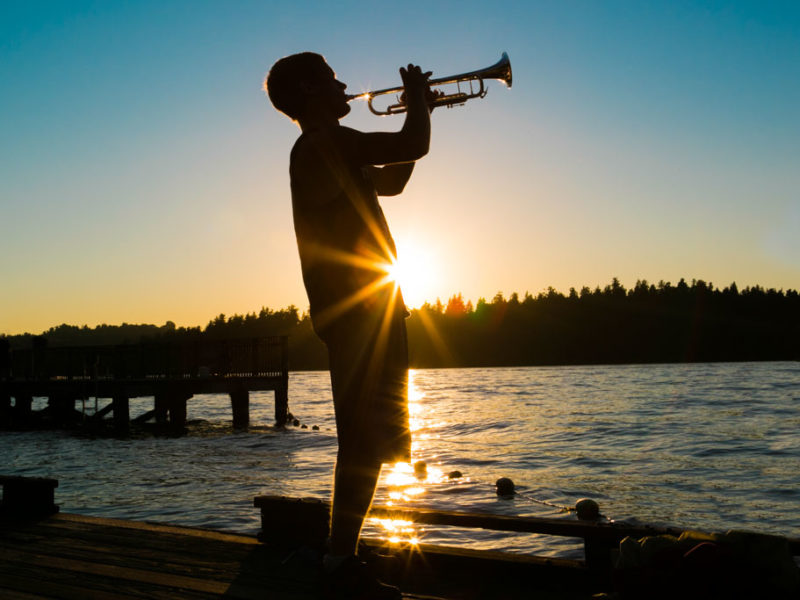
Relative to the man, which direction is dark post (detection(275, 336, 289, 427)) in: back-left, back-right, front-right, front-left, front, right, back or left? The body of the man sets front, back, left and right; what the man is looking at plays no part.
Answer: left

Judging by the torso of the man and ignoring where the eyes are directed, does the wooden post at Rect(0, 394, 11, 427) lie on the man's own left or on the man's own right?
on the man's own left

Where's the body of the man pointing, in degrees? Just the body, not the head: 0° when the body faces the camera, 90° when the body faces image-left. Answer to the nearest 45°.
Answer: approximately 270°

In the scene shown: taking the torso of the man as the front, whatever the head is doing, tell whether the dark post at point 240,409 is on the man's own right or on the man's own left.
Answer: on the man's own left

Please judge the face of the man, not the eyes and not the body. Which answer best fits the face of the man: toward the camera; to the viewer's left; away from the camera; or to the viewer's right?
to the viewer's right

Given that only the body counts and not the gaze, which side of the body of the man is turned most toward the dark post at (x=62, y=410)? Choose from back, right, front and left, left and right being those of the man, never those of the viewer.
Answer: left

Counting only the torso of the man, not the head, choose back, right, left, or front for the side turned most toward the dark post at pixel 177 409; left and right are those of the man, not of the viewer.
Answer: left
